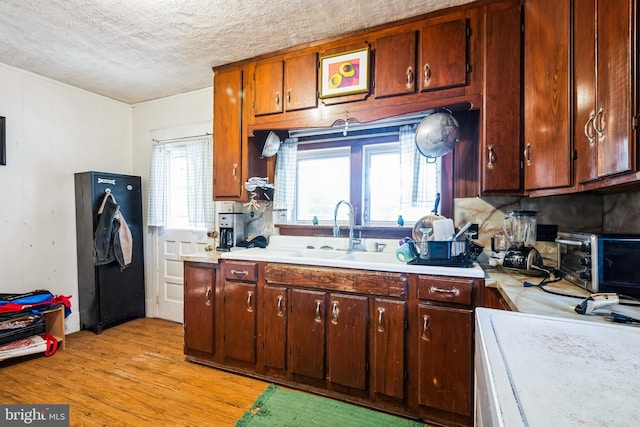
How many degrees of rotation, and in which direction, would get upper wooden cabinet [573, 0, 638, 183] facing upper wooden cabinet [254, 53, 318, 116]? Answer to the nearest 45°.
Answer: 0° — it already faces it

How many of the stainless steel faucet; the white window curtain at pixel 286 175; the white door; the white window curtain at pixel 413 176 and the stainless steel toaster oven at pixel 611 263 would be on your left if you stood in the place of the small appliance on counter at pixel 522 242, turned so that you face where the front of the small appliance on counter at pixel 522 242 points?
1

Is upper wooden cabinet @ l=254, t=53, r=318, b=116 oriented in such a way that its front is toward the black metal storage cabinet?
no

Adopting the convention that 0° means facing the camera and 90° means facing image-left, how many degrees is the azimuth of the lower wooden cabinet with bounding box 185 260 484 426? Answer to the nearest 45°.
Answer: approximately 45°

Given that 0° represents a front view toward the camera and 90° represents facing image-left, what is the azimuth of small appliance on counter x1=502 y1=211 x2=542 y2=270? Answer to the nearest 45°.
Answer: approximately 45°

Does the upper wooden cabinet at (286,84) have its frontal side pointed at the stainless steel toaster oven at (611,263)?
no

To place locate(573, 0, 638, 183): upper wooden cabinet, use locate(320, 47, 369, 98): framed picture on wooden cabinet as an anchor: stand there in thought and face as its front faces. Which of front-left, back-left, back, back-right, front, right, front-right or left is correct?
left

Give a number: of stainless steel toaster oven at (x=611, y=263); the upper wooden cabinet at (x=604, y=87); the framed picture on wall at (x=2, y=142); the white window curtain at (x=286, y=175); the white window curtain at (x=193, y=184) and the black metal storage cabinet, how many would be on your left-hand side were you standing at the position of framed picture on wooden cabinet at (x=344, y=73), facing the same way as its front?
2

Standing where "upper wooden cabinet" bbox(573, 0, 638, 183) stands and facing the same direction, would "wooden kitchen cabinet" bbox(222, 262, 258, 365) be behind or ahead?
ahead

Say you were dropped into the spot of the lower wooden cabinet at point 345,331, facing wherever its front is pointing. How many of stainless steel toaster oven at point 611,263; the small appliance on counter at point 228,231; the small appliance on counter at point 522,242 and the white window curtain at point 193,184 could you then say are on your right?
2

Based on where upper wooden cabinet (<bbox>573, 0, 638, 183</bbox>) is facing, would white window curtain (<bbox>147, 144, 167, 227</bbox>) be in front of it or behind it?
in front

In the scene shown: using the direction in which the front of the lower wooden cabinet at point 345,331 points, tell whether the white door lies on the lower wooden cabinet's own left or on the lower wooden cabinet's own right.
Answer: on the lower wooden cabinet's own right
